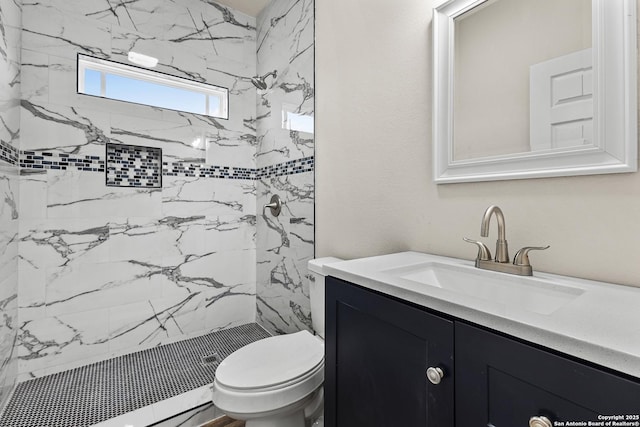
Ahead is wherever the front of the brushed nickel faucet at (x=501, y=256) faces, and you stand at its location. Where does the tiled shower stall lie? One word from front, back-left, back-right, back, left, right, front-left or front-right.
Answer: front-right

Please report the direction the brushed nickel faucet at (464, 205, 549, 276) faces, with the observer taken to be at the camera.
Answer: facing the viewer and to the left of the viewer

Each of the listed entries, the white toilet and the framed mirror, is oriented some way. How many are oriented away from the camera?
0

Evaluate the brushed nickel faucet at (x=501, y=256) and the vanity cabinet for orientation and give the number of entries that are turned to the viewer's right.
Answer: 0

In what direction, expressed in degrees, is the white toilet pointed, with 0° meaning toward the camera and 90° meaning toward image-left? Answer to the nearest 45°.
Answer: approximately 45°

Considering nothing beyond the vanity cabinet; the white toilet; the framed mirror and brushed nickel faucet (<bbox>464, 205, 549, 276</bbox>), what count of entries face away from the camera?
0
